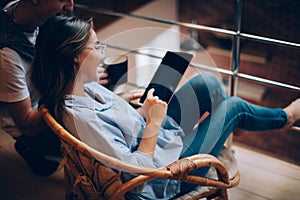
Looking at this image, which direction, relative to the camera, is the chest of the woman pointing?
to the viewer's right

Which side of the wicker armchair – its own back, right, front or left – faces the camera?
right

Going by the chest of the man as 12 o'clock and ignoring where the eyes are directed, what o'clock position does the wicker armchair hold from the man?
The wicker armchair is roughly at 2 o'clock from the man.

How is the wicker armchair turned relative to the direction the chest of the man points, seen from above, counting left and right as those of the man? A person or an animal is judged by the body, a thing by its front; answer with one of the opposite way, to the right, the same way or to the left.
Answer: the same way

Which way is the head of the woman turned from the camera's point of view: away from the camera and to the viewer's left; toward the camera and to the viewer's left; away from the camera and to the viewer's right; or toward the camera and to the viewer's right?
away from the camera and to the viewer's right

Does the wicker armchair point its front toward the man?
no

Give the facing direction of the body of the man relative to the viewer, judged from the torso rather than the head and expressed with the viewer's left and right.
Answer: facing to the right of the viewer

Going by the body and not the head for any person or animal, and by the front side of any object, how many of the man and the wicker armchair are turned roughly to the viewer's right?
2
